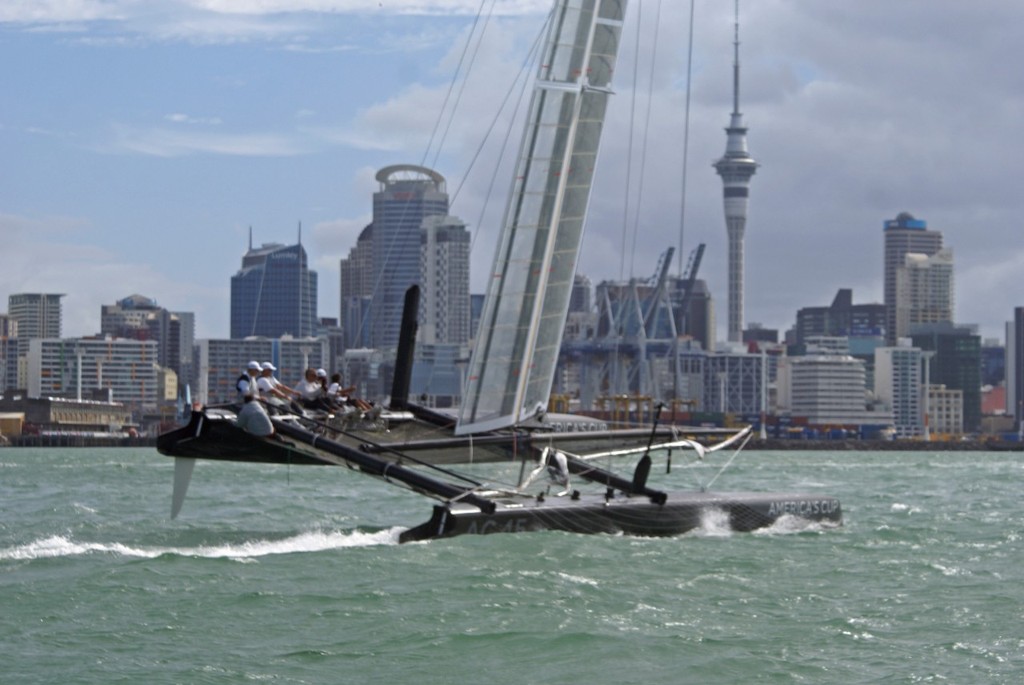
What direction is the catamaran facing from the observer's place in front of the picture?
facing away from the viewer and to the right of the viewer
